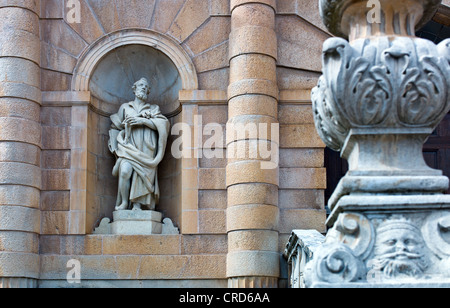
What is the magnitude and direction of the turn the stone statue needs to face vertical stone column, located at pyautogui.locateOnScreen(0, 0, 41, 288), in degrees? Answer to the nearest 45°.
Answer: approximately 90° to its right

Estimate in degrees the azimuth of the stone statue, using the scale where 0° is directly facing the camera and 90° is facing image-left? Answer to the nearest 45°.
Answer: approximately 0°

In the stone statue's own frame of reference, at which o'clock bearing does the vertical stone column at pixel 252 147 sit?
The vertical stone column is roughly at 10 o'clock from the stone statue.
